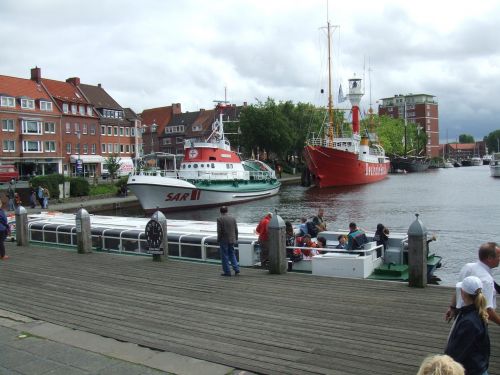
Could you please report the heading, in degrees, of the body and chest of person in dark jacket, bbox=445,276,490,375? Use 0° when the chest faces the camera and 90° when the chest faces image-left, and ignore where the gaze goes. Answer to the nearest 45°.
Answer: approximately 90°

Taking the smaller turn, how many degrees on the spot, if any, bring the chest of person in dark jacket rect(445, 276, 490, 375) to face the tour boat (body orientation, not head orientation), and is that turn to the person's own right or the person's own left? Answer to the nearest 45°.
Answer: approximately 45° to the person's own right

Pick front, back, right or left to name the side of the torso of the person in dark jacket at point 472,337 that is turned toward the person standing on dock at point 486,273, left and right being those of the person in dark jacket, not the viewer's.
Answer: right

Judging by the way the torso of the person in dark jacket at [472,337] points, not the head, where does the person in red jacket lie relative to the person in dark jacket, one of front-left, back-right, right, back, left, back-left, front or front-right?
front-right
